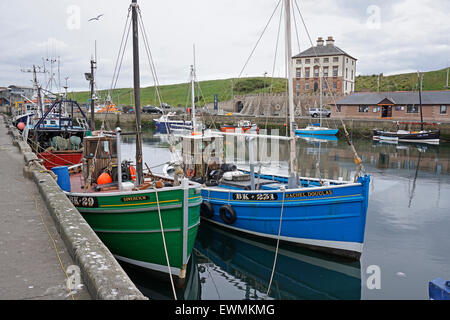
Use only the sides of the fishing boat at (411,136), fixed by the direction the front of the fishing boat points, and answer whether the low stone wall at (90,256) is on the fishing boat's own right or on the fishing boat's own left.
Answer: on the fishing boat's own right

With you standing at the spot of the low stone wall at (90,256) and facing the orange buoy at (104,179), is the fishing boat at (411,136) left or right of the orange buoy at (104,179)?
right

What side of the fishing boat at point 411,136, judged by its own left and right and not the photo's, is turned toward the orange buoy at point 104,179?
right

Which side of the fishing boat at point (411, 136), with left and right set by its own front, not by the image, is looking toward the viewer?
right

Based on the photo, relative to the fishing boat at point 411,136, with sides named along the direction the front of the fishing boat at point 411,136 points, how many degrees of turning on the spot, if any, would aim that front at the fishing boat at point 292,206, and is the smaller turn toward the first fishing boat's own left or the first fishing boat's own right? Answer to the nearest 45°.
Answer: approximately 90° to the first fishing boat's own right
